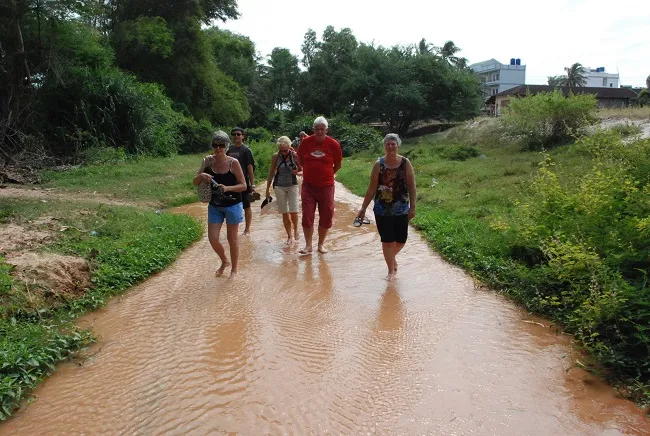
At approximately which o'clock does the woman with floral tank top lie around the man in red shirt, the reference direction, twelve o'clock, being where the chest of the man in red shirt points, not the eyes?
The woman with floral tank top is roughly at 11 o'clock from the man in red shirt.

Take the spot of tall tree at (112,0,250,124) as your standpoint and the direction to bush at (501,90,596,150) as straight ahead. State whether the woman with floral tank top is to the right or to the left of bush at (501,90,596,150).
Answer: right

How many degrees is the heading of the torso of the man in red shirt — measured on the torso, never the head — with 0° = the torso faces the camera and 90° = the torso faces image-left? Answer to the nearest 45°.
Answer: approximately 0°

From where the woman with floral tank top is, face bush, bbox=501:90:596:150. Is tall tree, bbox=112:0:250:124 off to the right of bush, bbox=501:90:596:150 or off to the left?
left

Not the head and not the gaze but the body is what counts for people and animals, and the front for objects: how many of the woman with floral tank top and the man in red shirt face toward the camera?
2

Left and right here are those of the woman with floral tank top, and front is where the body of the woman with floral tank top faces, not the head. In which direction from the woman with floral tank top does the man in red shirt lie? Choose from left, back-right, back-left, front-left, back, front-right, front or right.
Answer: back-right
